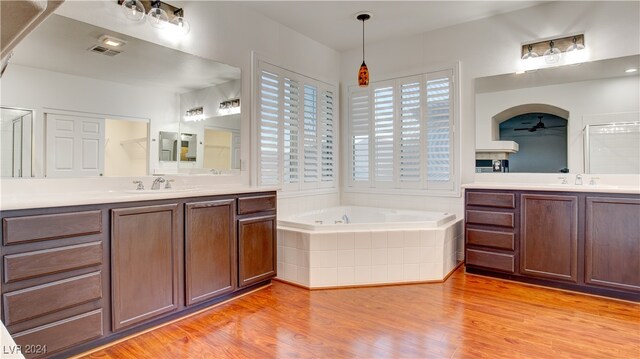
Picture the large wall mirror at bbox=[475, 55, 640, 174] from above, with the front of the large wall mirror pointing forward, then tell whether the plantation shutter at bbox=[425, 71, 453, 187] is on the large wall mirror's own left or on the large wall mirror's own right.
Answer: on the large wall mirror's own right

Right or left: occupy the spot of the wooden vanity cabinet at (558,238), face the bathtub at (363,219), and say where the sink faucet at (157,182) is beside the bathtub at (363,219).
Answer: left

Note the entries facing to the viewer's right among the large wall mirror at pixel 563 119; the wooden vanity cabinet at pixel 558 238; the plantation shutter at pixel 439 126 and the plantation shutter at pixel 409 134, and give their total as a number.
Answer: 0

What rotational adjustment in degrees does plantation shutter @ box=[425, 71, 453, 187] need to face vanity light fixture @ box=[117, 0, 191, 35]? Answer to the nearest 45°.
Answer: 0° — it already faces it

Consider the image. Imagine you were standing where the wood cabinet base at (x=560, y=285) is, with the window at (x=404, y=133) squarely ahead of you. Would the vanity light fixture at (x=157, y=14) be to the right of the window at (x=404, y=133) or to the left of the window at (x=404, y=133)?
left

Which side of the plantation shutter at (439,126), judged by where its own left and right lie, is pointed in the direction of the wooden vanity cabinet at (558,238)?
left

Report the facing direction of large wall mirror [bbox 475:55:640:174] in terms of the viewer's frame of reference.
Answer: facing the viewer and to the left of the viewer

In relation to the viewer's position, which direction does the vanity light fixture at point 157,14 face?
facing the viewer and to the right of the viewer

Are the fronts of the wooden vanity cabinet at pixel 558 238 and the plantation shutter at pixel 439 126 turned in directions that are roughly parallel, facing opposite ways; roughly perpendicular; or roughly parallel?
roughly parallel

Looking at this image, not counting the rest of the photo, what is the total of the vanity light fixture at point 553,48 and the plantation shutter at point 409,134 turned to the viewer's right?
0

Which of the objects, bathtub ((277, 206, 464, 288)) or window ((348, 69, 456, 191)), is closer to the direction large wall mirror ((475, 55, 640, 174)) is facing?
the bathtub

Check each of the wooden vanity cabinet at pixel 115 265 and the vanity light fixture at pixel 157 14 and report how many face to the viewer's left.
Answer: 0
